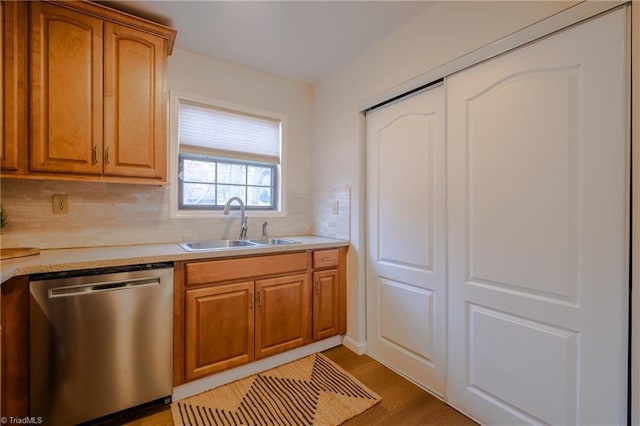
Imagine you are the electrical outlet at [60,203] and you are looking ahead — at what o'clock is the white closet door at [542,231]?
The white closet door is roughly at 11 o'clock from the electrical outlet.

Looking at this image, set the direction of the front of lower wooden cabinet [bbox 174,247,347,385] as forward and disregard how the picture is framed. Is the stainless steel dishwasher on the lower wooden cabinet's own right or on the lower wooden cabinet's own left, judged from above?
on the lower wooden cabinet's own right

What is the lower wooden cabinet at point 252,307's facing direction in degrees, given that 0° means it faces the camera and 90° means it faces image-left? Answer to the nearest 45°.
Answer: approximately 315°

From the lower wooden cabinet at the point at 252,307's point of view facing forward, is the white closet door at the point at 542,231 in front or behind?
in front

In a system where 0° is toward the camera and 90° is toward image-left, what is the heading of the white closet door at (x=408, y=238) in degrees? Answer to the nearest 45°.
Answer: approximately 45°

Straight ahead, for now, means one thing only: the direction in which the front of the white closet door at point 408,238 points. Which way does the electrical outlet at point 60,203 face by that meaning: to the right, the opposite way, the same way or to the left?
to the left

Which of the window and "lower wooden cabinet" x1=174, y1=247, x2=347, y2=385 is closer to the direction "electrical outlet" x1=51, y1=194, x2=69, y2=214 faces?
the lower wooden cabinet

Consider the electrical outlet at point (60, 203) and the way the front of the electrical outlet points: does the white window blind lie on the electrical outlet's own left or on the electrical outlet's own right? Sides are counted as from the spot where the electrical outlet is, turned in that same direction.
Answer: on the electrical outlet's own left

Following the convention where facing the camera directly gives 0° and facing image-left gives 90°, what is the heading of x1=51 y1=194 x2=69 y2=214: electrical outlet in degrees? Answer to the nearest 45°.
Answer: approximately 0°

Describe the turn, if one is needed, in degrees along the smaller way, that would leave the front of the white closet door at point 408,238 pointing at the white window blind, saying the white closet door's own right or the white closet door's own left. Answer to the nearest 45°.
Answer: approximately 45° to the white closet door's own right
